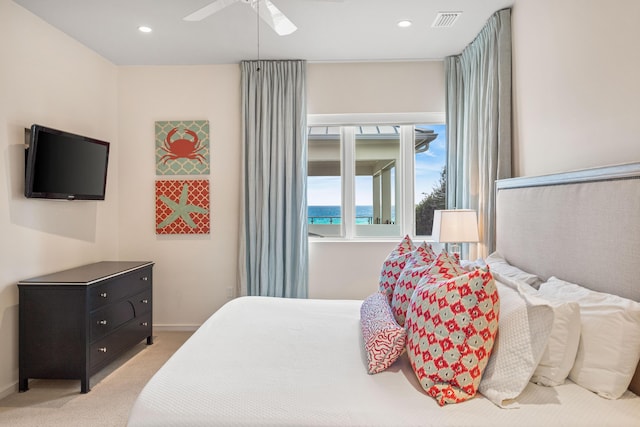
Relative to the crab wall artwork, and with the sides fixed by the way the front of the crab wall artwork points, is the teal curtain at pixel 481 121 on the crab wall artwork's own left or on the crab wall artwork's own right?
on the crab wall artwork's own left

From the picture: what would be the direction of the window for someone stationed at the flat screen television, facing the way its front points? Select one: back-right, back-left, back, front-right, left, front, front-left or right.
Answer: front-left

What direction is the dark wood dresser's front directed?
to the viewer's right

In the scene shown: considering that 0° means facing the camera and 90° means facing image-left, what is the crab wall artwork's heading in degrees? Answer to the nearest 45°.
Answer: approximately 0°

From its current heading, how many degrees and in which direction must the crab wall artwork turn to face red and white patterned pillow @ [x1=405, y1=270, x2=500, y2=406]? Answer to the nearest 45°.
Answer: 0° — it already faces it

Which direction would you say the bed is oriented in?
to the viewer's left

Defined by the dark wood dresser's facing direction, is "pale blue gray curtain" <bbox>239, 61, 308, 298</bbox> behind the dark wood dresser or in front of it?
in front

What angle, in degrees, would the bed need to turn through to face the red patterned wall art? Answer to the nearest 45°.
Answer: approximately 45° to its right

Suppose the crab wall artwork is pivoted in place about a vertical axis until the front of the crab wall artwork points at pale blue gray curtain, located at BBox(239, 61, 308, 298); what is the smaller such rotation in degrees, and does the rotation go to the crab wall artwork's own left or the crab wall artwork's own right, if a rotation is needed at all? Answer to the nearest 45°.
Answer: approximately 45° to the crab wall artwork's own left

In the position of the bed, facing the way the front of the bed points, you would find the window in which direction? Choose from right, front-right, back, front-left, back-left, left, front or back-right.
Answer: right

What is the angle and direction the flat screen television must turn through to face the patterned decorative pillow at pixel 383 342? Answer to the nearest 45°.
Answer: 0° — it already faces it

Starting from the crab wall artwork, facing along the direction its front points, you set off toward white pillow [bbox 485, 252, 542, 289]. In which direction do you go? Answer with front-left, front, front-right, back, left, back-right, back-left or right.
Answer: front-left
